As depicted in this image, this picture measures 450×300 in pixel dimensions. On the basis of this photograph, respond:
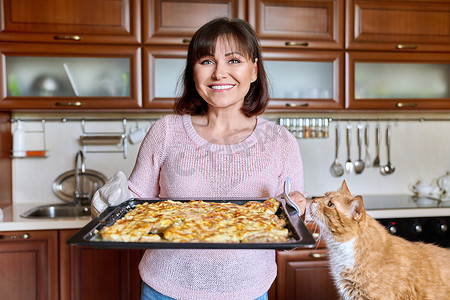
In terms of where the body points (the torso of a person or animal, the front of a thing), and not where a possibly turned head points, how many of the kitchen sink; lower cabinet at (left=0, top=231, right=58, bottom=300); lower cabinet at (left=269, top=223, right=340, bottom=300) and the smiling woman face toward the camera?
4

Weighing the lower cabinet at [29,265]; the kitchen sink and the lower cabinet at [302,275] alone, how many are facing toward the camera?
3

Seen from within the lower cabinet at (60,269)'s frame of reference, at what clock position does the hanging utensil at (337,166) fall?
The hanging utensil is roughly at 9 o'clock from the lower cabinet.

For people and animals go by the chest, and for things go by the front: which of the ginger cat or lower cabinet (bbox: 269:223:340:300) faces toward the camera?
the lower cabinet

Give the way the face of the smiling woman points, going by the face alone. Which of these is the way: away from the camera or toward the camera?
toward the camera

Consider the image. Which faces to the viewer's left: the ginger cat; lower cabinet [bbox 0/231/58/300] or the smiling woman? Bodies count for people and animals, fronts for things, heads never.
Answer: the ginger cat

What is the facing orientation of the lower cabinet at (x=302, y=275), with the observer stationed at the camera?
facing the viewer

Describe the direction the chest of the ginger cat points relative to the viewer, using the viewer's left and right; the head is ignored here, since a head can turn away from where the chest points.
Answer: facing to the left of the viewer

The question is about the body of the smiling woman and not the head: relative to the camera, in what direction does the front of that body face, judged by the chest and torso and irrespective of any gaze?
toward the camera

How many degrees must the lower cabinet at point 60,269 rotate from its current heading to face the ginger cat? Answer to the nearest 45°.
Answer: approximately 45° to its left

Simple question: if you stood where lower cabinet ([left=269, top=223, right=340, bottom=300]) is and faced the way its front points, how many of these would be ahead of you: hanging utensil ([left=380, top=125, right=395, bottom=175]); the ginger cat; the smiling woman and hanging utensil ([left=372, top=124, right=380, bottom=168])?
2

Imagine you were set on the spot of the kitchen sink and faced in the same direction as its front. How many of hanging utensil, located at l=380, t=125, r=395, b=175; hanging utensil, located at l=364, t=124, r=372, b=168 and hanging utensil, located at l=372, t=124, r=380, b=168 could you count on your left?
3

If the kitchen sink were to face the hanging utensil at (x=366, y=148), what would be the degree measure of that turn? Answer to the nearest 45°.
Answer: approximately 90° to its left

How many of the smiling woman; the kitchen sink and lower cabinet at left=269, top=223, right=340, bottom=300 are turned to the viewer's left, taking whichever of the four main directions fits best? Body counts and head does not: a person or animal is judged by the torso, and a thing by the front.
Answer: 0

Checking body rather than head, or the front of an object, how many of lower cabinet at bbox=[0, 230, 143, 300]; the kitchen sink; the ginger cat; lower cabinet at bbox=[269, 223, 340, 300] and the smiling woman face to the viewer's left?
1
